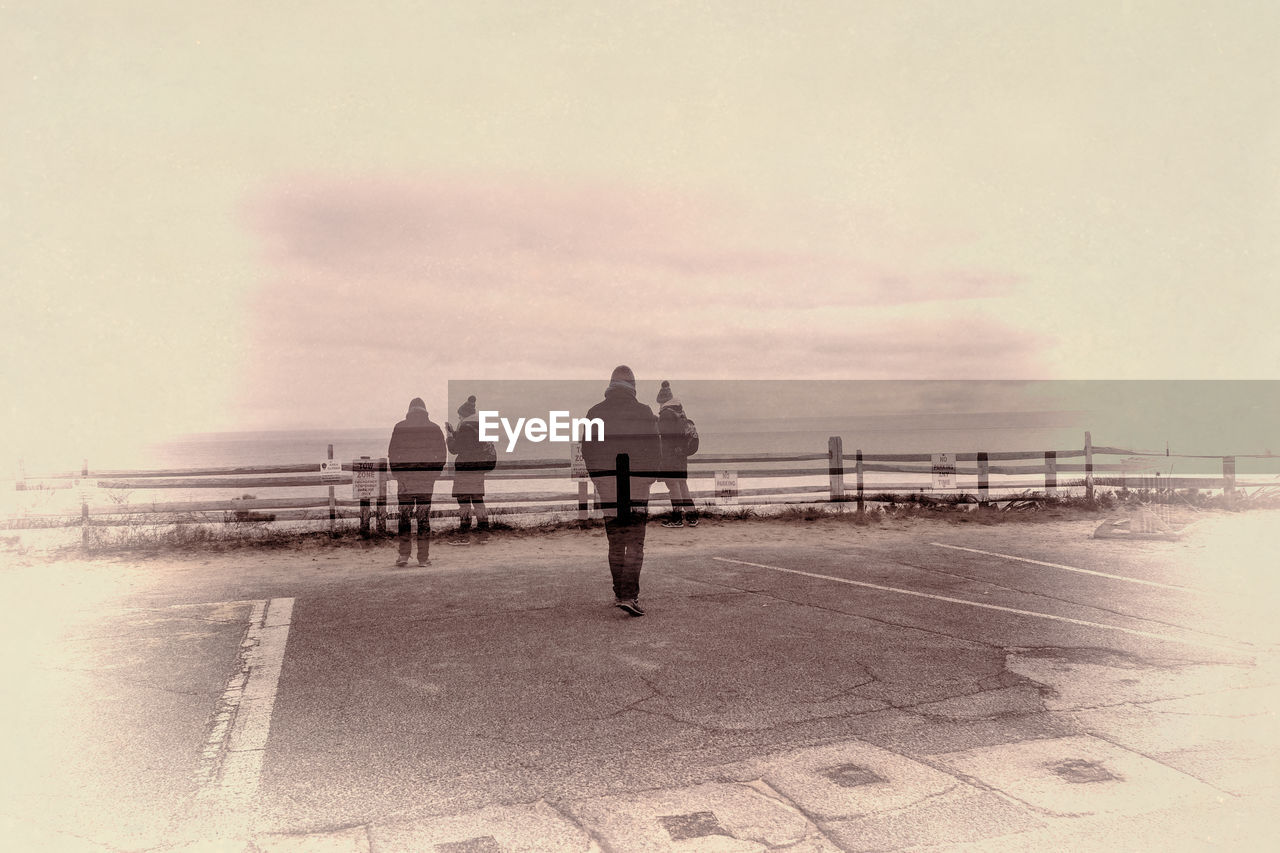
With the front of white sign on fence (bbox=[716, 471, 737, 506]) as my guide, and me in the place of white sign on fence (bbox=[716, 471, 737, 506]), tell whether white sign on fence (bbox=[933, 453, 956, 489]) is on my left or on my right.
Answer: on my left

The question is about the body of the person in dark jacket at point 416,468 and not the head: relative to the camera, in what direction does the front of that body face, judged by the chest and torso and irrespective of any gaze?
away from the camera

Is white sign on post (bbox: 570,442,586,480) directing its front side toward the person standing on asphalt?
yes

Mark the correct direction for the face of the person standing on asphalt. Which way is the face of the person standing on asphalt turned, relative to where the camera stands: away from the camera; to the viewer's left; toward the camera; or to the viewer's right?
away from the camera

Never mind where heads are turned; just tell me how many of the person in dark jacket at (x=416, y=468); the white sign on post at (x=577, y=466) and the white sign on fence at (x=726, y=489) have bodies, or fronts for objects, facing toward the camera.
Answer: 2

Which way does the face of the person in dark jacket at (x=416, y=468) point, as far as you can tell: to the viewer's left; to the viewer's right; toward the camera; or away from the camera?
away from the camera
